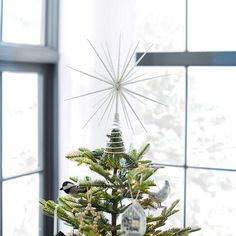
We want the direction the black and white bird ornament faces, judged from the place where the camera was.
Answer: facing to the left of the viewer

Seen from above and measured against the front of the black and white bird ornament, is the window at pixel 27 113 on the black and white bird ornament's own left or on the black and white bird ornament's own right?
on the black and white bird ornament's own right

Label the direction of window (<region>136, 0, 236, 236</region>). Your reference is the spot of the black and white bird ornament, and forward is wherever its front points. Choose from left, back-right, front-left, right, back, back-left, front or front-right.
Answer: back-right

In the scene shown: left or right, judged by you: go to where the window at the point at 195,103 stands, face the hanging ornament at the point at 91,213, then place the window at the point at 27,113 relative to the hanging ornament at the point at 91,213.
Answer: right
